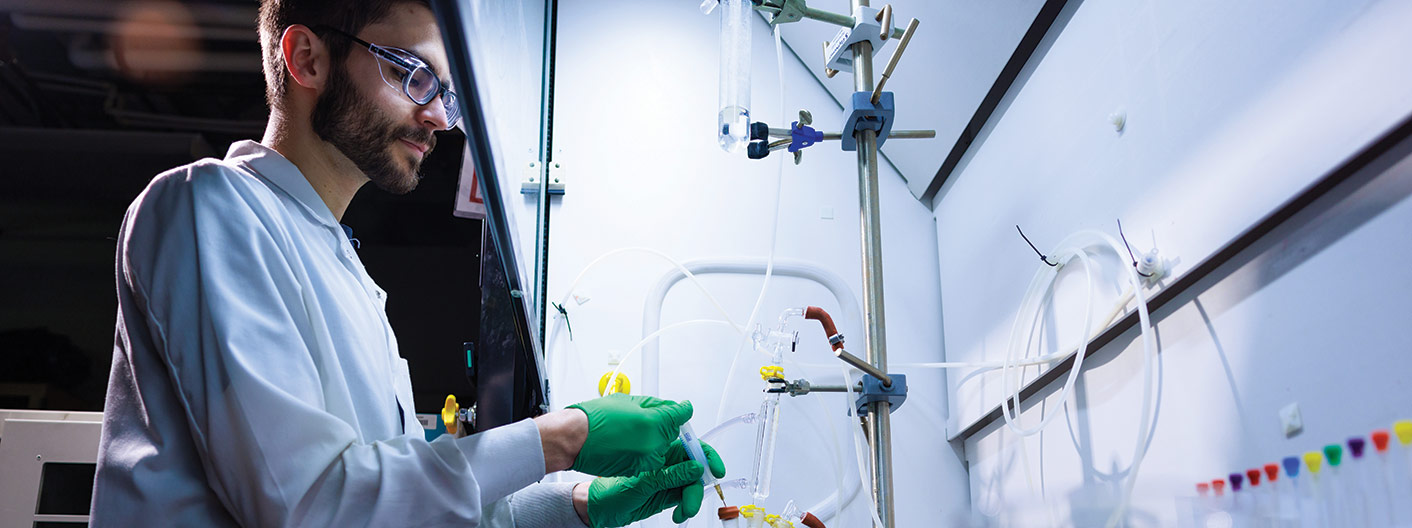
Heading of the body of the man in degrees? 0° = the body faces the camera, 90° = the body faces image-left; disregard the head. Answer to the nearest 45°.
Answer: approximately 270°

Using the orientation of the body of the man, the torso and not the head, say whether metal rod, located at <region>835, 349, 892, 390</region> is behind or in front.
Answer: in front

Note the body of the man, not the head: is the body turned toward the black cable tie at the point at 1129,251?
yes

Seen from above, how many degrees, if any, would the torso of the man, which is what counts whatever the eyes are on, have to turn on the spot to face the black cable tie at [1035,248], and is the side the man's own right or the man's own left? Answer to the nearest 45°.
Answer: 0° — they already face it

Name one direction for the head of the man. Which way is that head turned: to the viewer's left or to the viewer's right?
to the viewer's right

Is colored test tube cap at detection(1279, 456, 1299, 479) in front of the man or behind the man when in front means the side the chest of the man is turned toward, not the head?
in front

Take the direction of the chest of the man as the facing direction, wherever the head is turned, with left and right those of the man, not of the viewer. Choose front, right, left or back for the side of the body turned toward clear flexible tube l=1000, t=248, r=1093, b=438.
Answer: front

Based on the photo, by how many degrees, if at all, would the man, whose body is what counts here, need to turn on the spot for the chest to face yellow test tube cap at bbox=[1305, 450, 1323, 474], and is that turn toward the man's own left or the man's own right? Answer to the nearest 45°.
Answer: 0° — they already face it

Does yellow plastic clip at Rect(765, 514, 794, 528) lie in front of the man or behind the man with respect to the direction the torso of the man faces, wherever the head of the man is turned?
in front

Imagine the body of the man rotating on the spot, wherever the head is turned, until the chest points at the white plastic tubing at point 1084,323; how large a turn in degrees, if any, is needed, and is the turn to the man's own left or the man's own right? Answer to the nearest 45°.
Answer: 0° — they already face it
